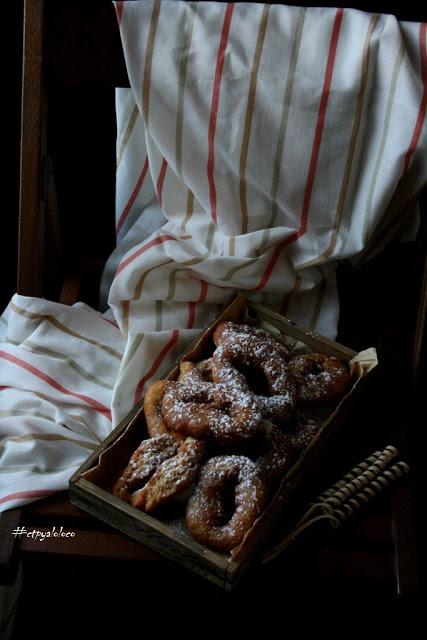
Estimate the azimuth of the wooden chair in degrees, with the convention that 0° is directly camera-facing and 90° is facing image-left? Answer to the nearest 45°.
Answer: approximately 0°
